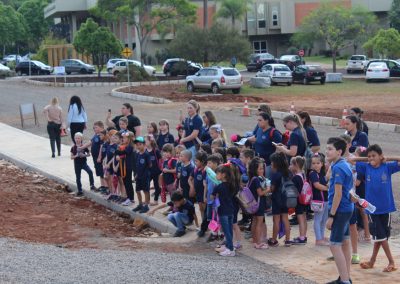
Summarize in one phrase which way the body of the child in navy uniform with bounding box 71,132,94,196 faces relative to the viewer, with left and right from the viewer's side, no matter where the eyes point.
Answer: facing the viewer

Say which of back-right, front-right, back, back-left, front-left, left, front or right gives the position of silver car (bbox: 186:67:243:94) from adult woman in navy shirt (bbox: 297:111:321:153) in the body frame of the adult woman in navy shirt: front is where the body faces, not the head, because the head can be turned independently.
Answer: right

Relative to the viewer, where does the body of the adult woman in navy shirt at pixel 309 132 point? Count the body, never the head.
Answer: to the viewer's left

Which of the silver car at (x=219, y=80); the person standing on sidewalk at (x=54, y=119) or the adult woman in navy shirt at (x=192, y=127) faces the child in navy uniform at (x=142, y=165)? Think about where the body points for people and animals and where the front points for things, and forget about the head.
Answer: the adult woman in navy shirt

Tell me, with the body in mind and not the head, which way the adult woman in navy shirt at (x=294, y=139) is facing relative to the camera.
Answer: to the viewer's left

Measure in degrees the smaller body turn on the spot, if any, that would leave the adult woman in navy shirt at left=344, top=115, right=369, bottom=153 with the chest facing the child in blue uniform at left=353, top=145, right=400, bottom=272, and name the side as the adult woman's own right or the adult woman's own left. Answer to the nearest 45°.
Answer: approximately 90° to the adult woman's own left

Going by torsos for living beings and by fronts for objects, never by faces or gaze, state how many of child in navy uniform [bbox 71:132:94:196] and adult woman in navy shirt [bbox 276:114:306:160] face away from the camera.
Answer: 0

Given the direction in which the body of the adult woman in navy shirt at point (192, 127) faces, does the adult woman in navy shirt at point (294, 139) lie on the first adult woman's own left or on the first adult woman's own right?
on the first adult woman's own left

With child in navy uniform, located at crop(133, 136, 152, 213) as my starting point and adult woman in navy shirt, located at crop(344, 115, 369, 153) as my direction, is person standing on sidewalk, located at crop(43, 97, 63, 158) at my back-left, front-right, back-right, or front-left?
back-left

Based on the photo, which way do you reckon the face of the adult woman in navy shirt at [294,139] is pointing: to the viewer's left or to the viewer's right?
to the viewer's left

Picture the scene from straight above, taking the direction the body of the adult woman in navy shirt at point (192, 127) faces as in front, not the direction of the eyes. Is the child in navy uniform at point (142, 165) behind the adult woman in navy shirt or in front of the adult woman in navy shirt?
in front

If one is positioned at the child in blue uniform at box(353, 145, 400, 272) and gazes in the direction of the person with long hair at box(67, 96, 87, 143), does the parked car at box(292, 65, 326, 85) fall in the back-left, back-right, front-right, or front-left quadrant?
front-right

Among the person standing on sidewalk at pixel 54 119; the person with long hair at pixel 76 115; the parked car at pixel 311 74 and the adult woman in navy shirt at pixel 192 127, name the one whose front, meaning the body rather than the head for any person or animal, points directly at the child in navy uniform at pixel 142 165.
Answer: the adult woman in navy shirt
